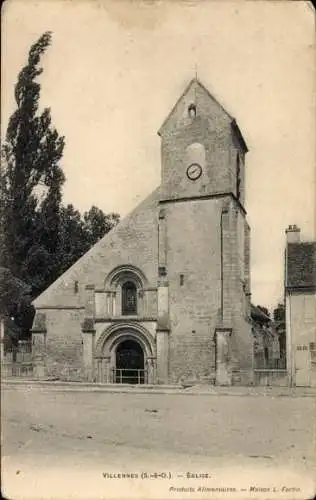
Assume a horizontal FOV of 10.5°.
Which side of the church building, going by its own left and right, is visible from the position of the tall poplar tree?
right

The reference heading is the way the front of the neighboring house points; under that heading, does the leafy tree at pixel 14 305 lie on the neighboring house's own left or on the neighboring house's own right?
on the neighboring house's own right

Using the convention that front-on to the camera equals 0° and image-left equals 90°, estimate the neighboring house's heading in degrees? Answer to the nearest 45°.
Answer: approximately 0°

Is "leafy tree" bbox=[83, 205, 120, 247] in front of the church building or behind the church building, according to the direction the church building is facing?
behind

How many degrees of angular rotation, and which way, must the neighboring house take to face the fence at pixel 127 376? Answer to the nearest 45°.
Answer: approximately 90° to its right

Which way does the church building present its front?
toward the camera

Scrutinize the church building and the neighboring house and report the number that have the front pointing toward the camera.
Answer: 2

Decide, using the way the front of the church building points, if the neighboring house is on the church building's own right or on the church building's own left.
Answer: on the church building's own left

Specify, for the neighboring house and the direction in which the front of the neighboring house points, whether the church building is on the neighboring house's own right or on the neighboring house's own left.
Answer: on the neighboring house's own right
